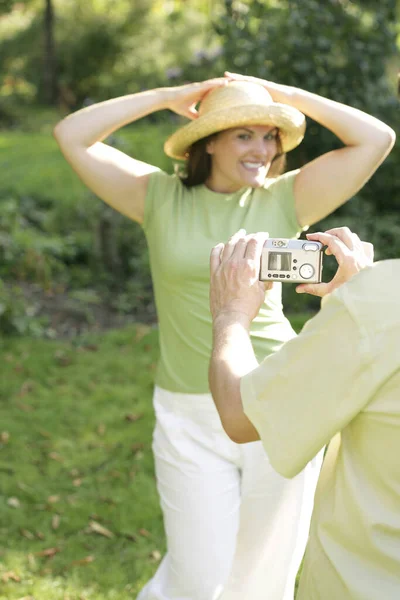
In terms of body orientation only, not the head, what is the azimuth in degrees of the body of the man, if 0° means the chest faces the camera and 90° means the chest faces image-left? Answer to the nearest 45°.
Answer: approximately 135°

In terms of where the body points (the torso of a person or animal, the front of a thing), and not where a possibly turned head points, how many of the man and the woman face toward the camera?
1

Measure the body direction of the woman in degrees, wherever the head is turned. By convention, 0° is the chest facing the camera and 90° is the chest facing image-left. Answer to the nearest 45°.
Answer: approximately 0°

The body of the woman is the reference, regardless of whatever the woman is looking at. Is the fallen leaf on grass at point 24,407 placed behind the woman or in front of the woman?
behind
